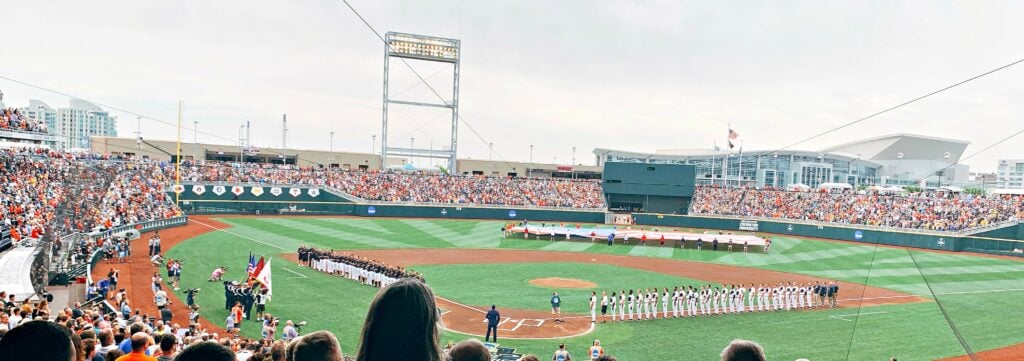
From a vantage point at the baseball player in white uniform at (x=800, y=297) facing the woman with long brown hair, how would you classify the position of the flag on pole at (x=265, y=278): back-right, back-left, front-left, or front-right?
front-right

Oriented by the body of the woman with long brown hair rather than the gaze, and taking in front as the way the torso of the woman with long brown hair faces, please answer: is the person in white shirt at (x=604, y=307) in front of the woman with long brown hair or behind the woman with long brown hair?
in front

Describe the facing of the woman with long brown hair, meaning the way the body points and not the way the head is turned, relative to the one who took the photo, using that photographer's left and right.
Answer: facing away from the viewer

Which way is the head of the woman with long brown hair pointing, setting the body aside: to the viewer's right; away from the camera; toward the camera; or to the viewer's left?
away from the camera

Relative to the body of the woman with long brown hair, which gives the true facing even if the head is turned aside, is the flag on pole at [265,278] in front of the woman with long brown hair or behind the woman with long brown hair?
in front

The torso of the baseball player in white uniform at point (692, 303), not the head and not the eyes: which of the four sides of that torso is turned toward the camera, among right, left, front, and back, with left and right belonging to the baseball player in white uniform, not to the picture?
back
